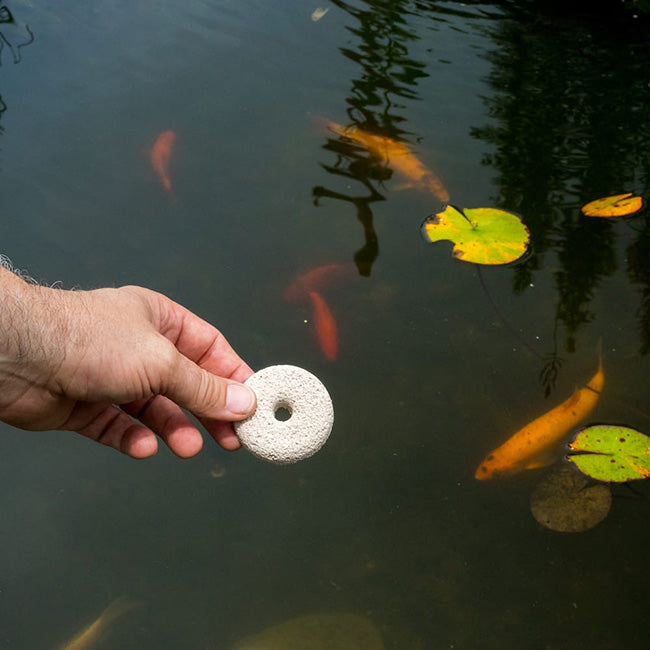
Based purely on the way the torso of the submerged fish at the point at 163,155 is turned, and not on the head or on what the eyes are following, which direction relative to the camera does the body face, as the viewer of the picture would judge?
away from the camera

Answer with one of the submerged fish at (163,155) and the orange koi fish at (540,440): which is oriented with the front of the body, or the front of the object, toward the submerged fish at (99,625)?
the orange koi fish

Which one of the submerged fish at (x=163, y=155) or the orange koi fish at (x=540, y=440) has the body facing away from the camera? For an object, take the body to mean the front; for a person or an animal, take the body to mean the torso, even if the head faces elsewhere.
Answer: the submerged fish

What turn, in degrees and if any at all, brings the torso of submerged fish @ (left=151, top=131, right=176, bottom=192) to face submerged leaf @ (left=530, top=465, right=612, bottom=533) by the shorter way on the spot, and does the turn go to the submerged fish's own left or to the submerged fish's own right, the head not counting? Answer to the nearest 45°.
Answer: approximately 135° to the submerged fish's own right

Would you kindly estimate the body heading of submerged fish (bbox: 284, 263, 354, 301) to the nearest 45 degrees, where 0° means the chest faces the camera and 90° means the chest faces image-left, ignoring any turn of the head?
approximately 45°

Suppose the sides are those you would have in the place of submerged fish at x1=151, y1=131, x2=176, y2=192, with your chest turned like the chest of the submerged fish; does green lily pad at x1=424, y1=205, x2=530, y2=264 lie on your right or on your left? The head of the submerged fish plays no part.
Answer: on your right

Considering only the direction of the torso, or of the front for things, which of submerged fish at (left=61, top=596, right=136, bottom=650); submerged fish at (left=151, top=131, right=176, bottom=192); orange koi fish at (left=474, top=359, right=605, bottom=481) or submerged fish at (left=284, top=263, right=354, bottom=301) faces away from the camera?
submerged fish at (left=151, top=131, right=176, bottom=192)

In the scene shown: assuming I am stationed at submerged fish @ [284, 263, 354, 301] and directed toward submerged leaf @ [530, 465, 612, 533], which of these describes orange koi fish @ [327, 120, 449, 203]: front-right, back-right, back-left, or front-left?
back-left

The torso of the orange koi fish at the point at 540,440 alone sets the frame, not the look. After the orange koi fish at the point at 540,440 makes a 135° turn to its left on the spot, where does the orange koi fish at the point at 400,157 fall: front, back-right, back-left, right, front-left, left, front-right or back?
back-left

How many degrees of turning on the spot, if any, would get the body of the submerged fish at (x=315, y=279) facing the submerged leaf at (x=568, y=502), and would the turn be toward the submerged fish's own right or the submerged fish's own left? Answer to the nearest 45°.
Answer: approximately 90° to the submerged fish's own left
